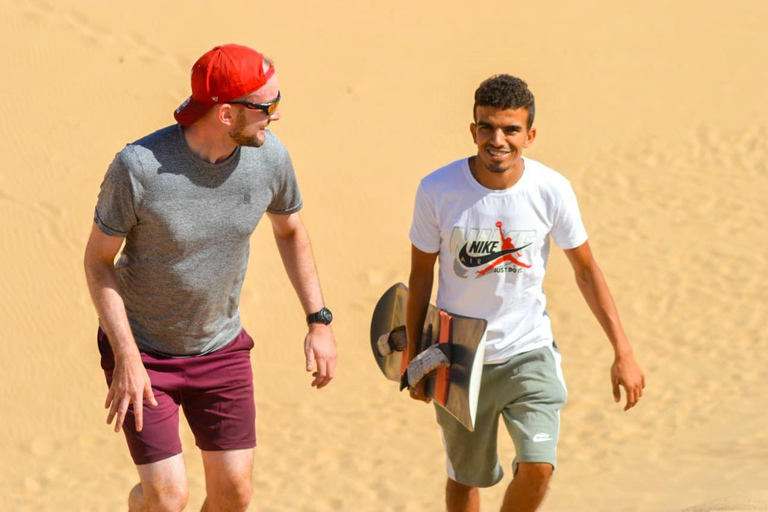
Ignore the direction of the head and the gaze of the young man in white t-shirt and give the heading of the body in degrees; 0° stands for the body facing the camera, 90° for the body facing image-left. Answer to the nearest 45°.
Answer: approximately 0°

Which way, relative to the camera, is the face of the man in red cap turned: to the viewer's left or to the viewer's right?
to the viewer's right

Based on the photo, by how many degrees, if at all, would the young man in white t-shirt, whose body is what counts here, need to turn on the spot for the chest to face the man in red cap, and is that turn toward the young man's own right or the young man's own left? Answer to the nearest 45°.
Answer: approximately 90° to the young man's own right
